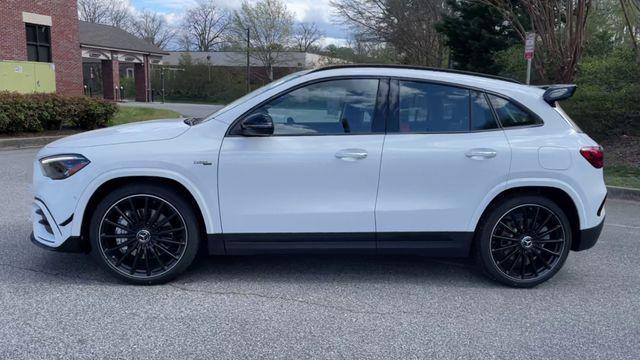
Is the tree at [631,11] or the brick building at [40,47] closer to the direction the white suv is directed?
the brick building

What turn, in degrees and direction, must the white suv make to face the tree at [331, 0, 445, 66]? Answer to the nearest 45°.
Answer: approximately 90° to its right

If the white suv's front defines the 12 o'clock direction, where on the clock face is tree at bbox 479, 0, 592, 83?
The tree is roughly at 4 o'clock from the white suv.

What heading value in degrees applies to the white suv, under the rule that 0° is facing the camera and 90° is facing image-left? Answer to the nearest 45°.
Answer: approximately 90°

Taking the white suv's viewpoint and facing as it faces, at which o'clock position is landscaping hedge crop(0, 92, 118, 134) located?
The landscaping hedge is roughly at 2 o'clock from the white suv.

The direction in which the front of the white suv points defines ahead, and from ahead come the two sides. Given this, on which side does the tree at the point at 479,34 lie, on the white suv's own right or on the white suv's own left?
on the white suv's own right

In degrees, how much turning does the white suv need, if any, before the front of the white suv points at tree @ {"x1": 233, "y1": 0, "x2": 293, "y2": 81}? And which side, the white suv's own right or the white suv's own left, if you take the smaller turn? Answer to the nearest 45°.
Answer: approximately 90° to the white suv's own right

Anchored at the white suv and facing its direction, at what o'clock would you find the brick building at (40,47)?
The brick building is roughly at 2 o'clock from the white suv.

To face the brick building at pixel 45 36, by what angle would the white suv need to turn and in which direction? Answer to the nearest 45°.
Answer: approximately 45° to its right
